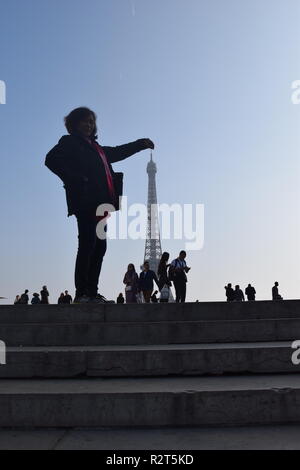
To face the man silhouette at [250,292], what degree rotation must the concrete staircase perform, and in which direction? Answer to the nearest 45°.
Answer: approximately 180°

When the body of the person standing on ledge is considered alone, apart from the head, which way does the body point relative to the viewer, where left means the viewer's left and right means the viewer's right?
facing the viewer and to the right of the viewer

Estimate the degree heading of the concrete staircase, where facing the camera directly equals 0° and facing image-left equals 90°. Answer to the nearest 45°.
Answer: approximately 0°
